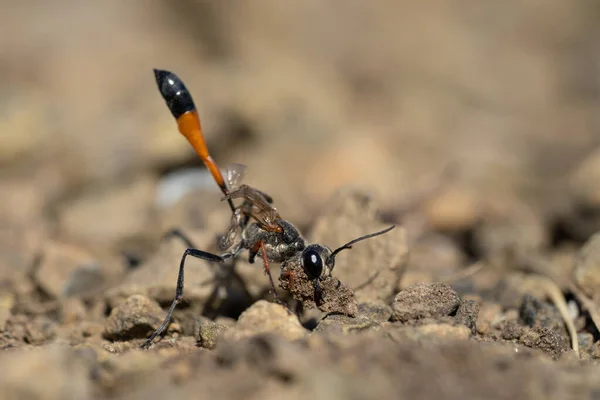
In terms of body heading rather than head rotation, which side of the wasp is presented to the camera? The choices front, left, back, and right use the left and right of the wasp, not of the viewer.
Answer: right
